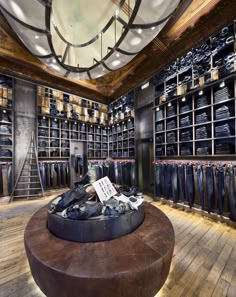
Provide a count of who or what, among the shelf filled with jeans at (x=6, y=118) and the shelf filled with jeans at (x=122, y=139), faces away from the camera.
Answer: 0

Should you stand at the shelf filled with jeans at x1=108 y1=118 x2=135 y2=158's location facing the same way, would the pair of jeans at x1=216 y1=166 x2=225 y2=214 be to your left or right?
on your left

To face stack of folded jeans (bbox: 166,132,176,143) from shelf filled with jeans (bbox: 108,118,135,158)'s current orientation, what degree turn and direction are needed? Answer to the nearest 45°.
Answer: approximately 90° to its left

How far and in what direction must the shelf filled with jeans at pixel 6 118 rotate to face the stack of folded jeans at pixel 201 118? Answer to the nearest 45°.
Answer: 0° — it already faces it

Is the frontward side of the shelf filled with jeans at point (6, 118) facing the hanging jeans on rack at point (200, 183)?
yes

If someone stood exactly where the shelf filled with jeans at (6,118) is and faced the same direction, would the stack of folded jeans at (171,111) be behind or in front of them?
in front

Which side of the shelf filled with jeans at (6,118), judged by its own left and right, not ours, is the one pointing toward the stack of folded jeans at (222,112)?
front

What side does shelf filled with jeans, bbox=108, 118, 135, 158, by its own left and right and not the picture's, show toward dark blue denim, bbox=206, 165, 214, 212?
left

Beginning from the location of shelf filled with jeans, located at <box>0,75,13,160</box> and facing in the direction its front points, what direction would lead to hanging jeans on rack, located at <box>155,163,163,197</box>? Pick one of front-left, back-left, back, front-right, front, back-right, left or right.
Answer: front

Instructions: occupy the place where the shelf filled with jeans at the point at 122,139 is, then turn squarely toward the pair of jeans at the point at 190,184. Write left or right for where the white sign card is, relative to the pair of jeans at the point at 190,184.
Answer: right

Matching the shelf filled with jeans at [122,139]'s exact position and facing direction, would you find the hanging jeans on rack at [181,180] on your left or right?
on your left

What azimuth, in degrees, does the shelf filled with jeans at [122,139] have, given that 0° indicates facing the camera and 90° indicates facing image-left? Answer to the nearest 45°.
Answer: approximately 45°

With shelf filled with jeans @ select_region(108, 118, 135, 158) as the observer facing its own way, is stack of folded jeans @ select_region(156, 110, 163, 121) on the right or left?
on its left

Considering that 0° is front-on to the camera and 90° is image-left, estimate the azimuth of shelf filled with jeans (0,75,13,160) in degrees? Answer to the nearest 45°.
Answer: approximately 315°

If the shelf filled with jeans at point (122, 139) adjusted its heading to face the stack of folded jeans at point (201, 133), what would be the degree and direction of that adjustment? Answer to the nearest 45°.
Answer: approximately 90° to its left

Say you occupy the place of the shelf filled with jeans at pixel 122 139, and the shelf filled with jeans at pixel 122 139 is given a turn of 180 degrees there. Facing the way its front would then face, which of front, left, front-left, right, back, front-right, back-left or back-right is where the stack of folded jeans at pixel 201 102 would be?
right

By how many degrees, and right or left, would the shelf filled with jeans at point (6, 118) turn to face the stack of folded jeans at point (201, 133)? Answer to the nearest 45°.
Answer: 0° — it already faces it

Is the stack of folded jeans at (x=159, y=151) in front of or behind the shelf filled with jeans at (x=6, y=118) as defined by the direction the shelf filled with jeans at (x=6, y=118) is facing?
in front
